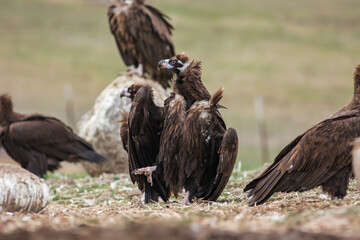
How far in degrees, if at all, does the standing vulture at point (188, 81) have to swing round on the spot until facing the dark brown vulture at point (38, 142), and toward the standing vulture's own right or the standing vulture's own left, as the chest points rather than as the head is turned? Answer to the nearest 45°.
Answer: approximately 45° to the standing vulture's own right

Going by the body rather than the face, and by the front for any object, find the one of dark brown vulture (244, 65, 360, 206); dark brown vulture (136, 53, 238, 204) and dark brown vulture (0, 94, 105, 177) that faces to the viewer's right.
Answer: dark brown vulture (244, 65, 360, 206)

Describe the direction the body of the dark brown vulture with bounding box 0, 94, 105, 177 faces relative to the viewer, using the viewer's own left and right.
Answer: facing to the left of the viewer

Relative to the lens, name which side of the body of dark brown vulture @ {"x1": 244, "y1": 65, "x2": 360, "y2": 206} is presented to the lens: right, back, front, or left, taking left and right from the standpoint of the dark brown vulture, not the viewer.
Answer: right

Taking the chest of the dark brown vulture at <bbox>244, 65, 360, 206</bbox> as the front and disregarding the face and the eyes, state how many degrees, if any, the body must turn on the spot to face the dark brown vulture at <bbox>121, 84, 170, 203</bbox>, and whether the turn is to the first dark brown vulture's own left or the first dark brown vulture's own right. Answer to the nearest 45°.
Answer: approximately 180°

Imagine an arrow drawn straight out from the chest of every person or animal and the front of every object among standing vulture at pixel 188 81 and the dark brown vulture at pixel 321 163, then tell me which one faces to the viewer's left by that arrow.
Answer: the standing vulture

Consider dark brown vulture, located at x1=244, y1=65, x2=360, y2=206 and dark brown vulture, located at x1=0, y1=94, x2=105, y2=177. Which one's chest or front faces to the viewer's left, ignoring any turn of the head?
dark brown vulture, located at x1=0, y1=94, x2=105, y2=177

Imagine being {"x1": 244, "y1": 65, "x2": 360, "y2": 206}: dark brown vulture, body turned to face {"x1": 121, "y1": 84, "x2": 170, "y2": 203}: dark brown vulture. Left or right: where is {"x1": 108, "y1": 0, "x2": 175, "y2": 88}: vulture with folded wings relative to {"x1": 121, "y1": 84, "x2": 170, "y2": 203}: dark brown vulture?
right

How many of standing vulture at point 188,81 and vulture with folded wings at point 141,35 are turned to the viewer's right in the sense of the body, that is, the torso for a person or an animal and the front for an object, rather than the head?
0
